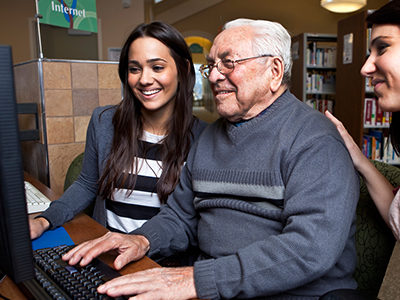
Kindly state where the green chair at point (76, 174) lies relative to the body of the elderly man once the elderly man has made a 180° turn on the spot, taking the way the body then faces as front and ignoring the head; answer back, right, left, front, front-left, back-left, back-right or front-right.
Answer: left

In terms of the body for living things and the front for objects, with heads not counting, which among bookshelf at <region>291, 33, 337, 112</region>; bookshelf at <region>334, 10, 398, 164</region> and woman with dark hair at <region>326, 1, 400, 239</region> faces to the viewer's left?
the woman with dark hair

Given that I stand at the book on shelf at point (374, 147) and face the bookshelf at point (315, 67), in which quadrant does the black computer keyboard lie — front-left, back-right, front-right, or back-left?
back-left

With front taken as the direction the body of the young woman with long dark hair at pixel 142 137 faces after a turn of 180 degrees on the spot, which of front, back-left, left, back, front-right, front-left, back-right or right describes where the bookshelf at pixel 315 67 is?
front

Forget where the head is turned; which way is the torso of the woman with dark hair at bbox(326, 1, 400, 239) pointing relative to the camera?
to the viewer's left

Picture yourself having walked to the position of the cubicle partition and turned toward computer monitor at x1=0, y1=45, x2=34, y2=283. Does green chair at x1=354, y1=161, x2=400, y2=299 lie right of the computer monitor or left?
left

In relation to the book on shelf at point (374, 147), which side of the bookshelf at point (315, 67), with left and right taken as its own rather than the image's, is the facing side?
front

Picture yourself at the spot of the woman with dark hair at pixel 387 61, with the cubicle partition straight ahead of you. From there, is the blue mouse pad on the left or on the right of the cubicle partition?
left

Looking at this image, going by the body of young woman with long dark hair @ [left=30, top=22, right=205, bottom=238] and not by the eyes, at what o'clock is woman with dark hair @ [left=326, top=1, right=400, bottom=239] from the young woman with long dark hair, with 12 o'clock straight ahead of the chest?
The woman with dark hair is roughly at 9 o'clock from the young woman with long dark hair.

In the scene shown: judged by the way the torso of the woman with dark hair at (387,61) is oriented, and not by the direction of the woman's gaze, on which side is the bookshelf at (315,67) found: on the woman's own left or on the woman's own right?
on the woman's own right

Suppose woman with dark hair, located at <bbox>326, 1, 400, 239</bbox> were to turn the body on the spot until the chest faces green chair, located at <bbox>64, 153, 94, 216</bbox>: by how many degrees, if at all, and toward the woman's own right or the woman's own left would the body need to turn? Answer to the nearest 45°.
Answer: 0° — they already face it

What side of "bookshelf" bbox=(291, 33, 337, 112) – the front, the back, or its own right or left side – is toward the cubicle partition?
right

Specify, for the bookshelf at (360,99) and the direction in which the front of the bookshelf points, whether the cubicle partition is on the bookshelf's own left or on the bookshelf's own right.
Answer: on the bookshelf's own right

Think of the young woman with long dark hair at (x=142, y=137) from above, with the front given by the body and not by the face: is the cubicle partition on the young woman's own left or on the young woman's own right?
on the young woman's own right

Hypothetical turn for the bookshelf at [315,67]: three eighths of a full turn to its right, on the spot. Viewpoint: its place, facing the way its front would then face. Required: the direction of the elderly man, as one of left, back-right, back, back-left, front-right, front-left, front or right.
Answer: left

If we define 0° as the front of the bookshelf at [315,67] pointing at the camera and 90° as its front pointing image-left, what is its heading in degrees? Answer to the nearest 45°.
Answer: approximately 315°

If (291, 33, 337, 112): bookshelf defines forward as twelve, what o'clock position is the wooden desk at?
The wooden desk is roughly at 2 o'clock from the bookshelf.

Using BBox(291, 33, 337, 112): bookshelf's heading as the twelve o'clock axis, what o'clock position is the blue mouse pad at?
The blue mouse pad is roughly at 2 o'clock from the bookshelf.
